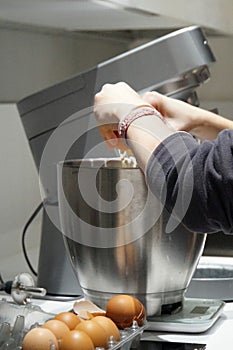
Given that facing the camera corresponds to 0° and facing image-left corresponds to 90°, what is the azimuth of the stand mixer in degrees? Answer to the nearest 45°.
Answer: approximately 270°
